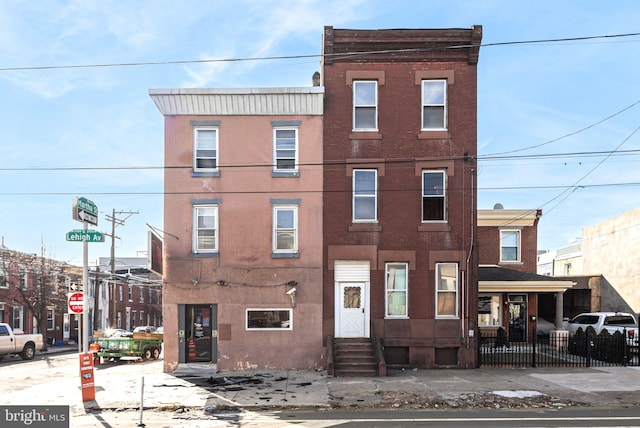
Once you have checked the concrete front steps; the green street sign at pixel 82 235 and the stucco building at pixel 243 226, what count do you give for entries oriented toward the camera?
3

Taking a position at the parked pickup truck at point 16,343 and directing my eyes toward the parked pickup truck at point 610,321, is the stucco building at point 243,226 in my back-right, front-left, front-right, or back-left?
front-right

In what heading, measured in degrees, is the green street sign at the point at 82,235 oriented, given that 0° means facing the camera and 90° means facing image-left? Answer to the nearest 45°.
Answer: approximately 0°

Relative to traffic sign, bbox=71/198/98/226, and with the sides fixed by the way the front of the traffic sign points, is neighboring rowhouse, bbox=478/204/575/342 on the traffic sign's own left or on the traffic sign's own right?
on the traffic sign's own left

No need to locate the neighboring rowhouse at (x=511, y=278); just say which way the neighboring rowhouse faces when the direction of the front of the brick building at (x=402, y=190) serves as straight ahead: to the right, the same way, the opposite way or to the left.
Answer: the same way

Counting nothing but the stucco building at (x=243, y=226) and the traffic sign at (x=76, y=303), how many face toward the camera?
2

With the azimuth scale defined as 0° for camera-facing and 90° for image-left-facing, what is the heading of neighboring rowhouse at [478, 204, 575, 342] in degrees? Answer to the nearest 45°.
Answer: approximately 0°

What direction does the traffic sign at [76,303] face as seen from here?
toward the camera

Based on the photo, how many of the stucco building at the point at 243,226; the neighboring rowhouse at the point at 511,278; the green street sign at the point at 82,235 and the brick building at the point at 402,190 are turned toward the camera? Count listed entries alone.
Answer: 4
